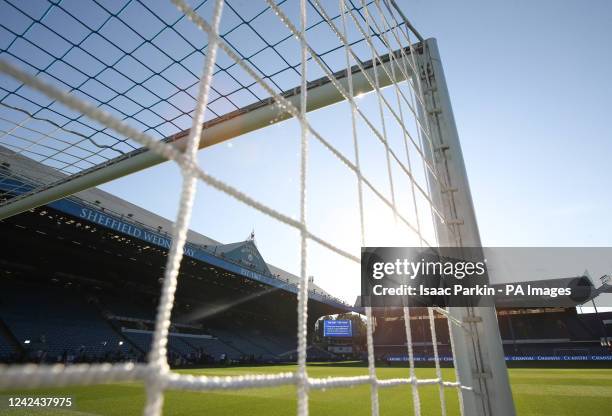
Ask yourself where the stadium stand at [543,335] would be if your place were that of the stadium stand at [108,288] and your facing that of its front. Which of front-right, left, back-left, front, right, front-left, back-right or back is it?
front-left

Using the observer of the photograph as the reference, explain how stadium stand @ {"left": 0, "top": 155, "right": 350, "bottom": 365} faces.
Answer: facing the viewer and to the right of the viewer

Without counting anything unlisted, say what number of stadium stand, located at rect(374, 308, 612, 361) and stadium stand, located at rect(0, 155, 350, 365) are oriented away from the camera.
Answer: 0

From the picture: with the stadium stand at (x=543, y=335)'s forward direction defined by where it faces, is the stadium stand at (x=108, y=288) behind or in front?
in front

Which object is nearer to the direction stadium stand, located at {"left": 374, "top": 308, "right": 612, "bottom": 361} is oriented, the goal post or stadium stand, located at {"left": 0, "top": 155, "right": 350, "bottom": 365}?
the goal post

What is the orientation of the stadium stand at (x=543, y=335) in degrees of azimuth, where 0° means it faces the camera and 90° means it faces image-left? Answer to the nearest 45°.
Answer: approximately 0°

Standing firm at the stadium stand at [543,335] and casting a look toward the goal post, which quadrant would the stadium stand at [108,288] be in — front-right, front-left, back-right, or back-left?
front-right

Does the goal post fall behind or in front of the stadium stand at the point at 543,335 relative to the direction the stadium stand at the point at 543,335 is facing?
in front

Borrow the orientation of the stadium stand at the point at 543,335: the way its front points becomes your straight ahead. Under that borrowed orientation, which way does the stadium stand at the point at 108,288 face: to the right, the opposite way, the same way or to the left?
to the left
